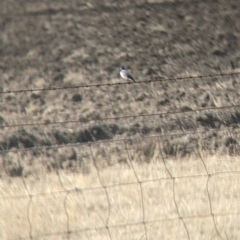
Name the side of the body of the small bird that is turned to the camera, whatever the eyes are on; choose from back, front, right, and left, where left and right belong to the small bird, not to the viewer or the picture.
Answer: left
